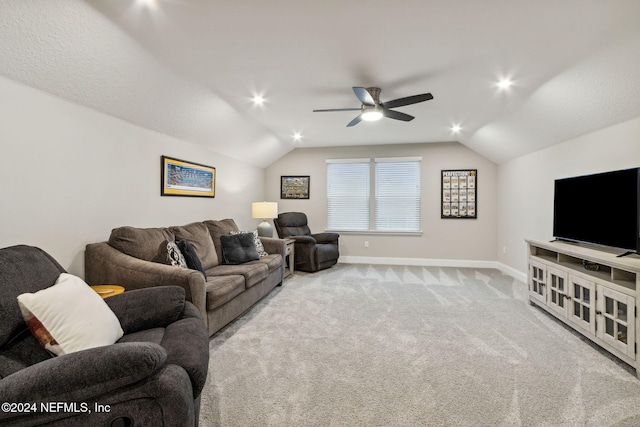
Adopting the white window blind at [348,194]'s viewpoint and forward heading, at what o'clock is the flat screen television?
The flat screen television is roughly at 11 o'clock from the white window blind.

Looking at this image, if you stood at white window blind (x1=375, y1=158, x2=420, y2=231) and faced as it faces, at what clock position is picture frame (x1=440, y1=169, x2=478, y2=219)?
The picture frame is roughly at 9 o'clock from the white window blind.

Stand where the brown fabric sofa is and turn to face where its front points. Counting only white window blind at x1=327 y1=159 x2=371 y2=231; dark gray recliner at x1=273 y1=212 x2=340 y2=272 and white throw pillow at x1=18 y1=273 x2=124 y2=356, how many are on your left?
2

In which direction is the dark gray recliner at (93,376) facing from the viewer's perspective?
to the viewer's right

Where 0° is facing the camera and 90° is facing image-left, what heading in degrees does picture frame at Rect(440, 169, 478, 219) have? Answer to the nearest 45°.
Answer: approximately 0°

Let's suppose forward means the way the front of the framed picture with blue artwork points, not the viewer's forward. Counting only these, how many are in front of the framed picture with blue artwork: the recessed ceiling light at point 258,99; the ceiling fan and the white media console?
3

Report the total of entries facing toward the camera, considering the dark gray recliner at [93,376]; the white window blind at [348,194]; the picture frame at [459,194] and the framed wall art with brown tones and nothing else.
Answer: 3

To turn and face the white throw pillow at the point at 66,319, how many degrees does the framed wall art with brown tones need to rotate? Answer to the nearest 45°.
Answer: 0° — it already faces it

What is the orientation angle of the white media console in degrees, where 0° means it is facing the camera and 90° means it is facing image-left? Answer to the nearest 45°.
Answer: approximately 45°
